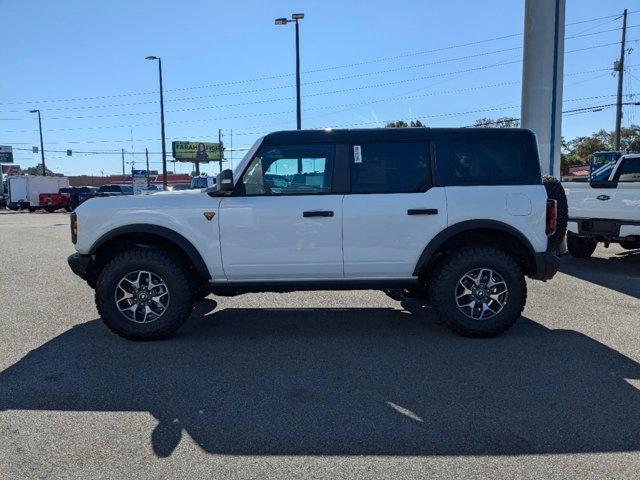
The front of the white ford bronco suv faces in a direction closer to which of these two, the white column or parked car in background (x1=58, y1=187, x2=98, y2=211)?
the parked car in background

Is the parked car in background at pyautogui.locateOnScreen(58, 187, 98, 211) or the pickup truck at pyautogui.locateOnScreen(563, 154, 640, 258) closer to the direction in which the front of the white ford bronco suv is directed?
the parked car in background

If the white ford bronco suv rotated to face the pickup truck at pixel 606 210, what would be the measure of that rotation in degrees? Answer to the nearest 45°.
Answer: approximately 135° to its right

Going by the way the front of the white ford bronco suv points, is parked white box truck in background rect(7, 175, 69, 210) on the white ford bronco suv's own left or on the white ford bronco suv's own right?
on the white ford bronco suv's own right

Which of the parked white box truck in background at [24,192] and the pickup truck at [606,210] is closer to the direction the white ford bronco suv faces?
the parked white box truck in background

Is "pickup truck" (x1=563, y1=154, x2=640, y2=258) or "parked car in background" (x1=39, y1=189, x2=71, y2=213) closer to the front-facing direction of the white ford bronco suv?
the parked car in background

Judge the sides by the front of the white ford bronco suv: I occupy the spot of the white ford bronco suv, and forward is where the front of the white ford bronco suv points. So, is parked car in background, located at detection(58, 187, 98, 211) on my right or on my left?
on my right

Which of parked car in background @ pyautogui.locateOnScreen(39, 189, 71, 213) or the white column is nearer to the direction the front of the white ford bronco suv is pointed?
the parked car in background

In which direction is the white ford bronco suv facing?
to the viewer's left

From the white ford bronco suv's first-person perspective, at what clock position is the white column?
The white column is roughly at 4 o'clock from the white ford bronco suv.
